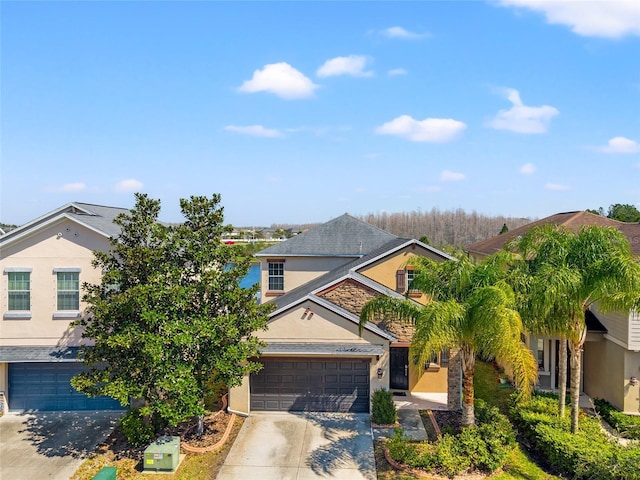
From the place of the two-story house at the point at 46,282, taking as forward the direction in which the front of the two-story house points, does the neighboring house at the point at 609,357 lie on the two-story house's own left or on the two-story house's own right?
on the two-story house's own left

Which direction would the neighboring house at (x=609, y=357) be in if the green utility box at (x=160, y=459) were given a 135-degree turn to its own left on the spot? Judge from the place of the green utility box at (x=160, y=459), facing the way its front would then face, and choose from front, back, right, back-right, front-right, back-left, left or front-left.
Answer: front-right

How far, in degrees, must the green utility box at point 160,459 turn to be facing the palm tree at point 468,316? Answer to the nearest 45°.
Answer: approximately 90° to its left

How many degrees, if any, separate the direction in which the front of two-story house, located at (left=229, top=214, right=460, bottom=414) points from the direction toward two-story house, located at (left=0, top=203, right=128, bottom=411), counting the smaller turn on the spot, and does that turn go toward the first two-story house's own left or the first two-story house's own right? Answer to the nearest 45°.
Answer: approximately 90° to the first two-story house's own right

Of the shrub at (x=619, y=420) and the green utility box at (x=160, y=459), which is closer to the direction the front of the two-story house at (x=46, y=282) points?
the green utility box

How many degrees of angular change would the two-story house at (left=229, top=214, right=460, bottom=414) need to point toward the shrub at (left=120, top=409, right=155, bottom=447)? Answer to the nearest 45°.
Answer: approximately 45° to its right

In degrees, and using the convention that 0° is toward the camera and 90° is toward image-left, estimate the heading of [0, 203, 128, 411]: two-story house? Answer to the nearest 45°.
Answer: approximately 0°

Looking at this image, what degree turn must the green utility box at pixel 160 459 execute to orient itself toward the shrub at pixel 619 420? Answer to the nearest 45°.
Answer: approximately 90° to its left

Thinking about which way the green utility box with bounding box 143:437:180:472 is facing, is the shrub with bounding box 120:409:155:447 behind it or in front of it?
behind
